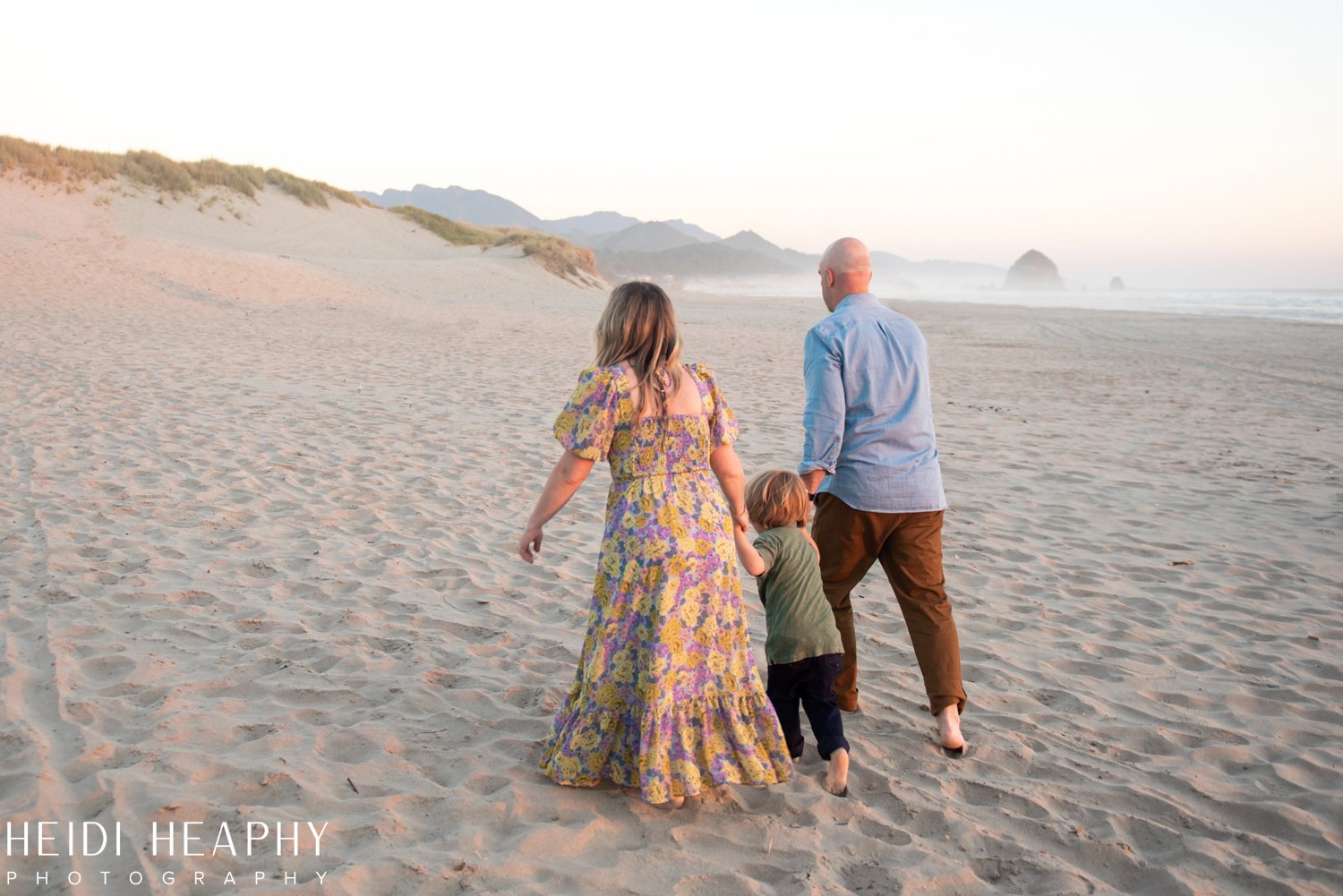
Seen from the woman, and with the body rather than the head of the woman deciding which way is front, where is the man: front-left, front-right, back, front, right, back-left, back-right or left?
front-right

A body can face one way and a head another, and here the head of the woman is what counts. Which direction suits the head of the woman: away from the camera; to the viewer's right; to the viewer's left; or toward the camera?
away from the camera

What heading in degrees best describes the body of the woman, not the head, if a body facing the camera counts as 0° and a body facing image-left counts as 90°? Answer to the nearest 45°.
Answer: approximately 180°

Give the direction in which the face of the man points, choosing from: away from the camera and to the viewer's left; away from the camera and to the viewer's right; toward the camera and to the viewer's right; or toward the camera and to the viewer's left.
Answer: away from the camera and to the viewer's left
